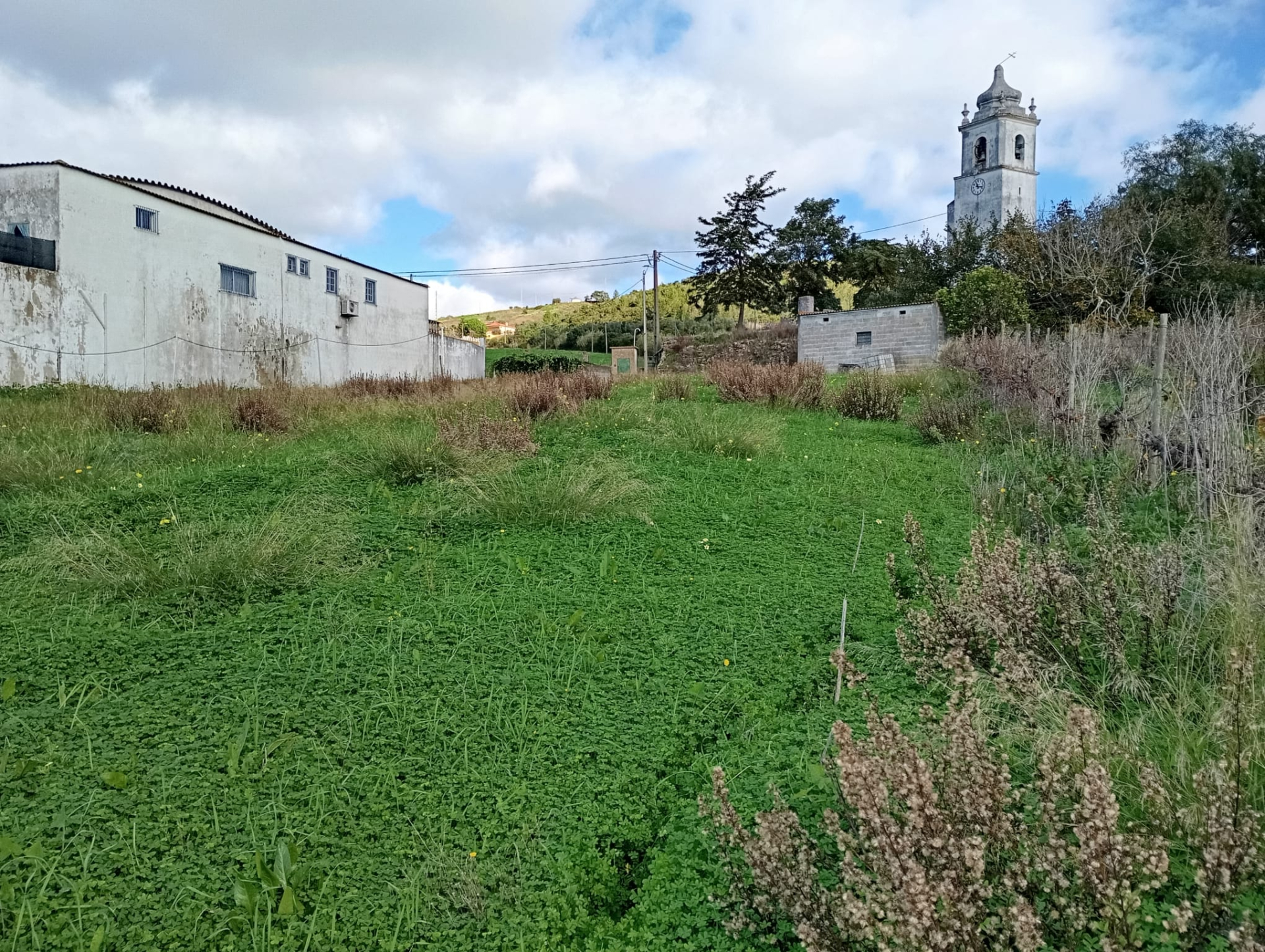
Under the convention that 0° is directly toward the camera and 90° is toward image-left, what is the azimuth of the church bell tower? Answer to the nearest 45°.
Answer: approximately 45°

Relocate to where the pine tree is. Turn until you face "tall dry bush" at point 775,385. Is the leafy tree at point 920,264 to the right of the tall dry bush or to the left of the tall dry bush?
left

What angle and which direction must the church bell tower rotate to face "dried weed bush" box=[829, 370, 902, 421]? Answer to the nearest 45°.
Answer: approximately 45° to its left

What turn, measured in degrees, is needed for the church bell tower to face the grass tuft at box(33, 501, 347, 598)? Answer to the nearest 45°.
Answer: approximately 45° to its left

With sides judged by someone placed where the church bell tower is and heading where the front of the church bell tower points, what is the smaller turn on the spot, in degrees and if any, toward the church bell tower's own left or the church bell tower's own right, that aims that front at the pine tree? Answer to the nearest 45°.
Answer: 0° — it already faces it

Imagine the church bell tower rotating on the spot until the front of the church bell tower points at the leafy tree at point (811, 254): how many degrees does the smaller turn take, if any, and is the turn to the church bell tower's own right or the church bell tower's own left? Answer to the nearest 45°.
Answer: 0° — it already faces it

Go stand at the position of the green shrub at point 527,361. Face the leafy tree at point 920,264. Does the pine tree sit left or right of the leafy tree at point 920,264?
left

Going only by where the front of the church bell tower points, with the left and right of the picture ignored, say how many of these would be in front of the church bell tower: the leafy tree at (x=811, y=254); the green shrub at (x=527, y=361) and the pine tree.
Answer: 3

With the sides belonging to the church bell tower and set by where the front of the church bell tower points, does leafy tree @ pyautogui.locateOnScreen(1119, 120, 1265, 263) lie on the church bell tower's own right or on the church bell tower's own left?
on the church bell tower's own left
